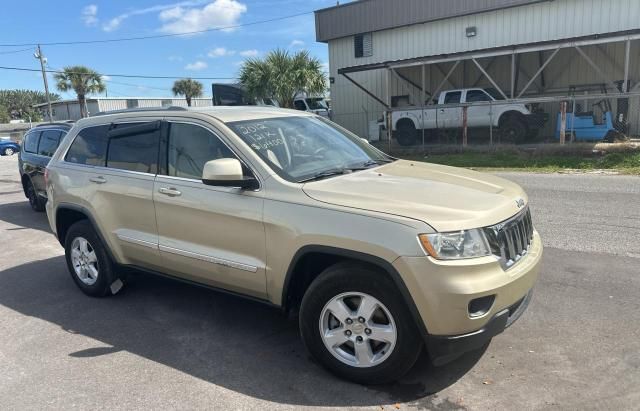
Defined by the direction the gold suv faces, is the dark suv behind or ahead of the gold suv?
behind

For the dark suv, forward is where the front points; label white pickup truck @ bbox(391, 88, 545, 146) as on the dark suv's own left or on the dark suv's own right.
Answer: on the dark suv's own left

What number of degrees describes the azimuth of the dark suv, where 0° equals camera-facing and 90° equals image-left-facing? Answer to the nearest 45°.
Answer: approximately 315°

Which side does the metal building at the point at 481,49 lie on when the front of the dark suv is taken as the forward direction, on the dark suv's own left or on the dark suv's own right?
on the dark suv's own left

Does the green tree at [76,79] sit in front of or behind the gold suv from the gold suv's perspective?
behind

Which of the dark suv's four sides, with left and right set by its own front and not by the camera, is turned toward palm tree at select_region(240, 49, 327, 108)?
left

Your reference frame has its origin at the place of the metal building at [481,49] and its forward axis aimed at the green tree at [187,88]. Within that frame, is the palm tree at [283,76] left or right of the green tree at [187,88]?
left

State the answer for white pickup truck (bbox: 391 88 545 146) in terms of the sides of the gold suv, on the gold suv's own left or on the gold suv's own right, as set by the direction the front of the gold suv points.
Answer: on the gold suv's own left
